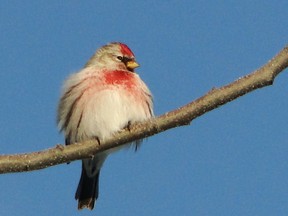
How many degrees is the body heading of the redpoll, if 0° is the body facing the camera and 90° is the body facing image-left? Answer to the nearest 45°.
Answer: approximately 315°
